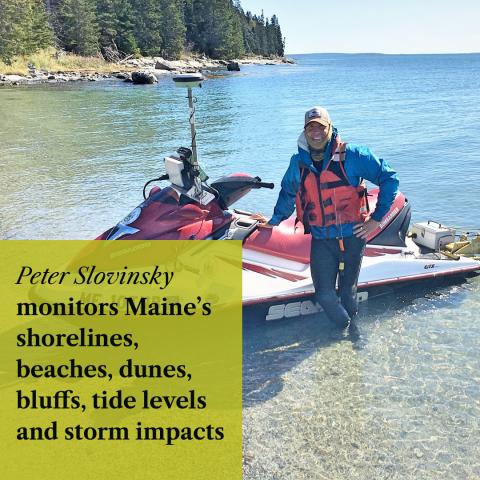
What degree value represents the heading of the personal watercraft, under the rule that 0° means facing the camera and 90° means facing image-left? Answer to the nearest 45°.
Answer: approximately 45°

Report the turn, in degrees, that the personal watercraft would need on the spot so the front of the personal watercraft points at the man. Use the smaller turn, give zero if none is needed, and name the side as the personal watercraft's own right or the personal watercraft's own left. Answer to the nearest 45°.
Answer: approximately 90° to the personal watercraft's own left

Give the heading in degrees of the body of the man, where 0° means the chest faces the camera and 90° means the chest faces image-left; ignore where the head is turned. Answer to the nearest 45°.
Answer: approximately 0°

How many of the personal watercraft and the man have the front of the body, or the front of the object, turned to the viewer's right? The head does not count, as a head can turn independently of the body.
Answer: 0
